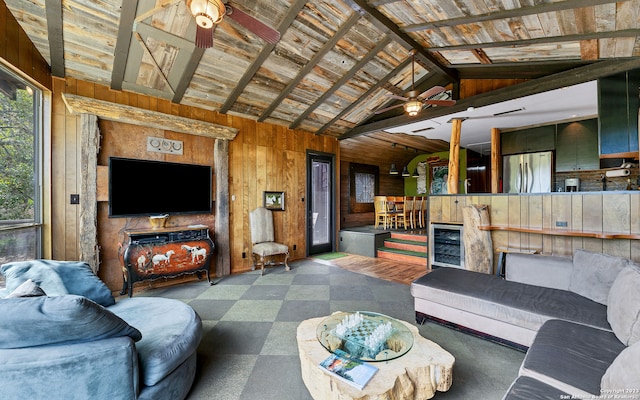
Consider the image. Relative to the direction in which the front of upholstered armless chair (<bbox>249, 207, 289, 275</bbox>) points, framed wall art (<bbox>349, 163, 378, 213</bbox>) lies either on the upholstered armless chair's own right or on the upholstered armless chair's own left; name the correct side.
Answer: on the upholstered armless chair's own left

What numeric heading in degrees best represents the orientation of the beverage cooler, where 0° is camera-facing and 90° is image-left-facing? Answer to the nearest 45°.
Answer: approximately 0°

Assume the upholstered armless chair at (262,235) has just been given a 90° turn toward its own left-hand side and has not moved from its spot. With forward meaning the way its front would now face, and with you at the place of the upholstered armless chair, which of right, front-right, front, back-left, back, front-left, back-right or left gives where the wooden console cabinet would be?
back

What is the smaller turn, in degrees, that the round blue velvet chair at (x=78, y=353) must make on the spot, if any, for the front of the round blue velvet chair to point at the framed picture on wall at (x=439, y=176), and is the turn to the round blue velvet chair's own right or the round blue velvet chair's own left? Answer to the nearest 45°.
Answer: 0° — it already faces it

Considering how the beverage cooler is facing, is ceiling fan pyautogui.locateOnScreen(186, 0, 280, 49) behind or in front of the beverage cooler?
in front

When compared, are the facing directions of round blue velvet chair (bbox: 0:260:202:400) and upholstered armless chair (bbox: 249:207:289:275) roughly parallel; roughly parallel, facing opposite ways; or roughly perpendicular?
roughly perpendicular

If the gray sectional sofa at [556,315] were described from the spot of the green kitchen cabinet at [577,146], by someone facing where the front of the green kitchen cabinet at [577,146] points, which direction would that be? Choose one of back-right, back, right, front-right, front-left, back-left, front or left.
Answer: front

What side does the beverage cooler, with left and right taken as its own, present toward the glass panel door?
right

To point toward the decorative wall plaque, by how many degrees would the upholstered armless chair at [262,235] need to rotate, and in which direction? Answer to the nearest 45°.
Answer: approximately 90° to its right

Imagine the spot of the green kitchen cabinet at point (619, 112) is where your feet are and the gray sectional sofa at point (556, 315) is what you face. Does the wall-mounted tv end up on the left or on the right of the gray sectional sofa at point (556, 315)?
right

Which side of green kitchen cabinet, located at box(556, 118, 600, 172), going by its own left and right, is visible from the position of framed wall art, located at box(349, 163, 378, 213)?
right

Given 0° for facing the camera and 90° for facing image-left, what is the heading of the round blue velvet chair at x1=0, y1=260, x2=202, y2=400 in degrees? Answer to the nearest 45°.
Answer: approximately 270°
